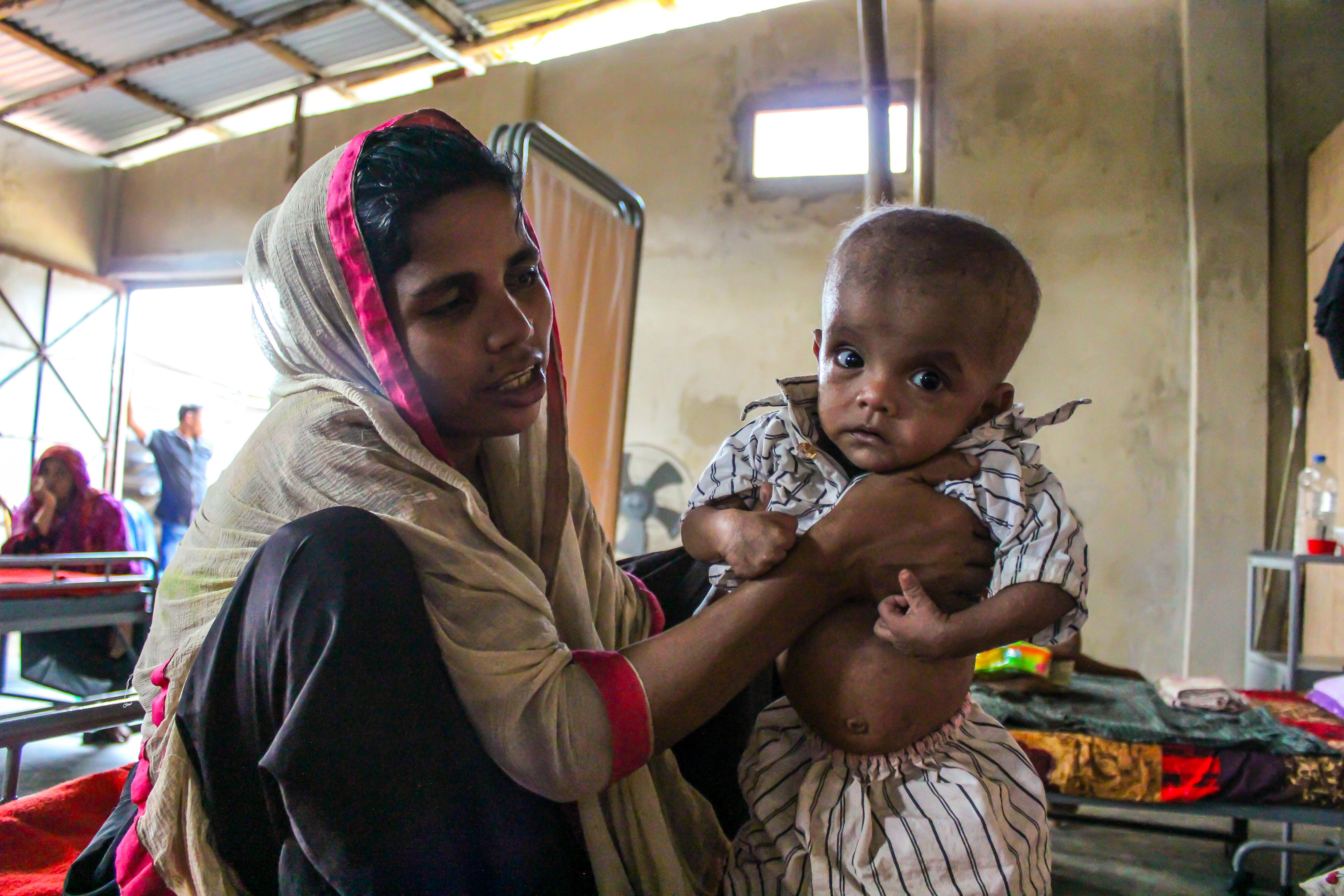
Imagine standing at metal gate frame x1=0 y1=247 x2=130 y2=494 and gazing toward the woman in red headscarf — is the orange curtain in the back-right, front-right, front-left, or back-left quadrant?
front-left

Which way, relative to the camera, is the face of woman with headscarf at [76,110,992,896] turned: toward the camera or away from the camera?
toward the camera

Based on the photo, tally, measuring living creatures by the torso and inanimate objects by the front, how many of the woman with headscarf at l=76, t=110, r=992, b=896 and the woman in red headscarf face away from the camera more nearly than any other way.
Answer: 0

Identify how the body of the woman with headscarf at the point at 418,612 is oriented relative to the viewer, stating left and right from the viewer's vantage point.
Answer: facing the viewer and to the right of the viewer

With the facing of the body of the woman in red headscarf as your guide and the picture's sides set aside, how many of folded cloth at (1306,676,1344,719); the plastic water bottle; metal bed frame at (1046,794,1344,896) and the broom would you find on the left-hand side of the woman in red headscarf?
4

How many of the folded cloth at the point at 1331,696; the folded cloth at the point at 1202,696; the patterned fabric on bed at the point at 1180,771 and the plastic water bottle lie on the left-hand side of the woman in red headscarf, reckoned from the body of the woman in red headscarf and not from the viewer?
4

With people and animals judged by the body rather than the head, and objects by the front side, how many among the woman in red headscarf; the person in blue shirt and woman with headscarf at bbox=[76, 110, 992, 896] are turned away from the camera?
0

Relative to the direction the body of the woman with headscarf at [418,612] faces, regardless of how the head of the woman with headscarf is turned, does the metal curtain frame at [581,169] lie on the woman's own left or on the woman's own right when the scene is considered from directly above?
on the woman's own left

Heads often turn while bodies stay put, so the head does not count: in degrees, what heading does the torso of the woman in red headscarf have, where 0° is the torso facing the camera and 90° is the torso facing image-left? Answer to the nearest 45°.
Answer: approximately 45°
